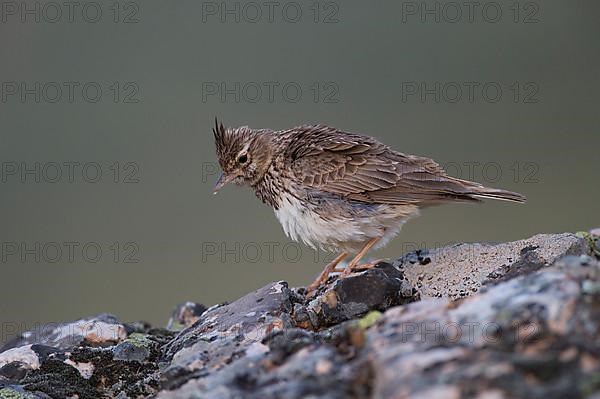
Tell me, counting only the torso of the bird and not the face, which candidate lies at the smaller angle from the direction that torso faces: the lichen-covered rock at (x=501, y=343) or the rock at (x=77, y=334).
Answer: the rock

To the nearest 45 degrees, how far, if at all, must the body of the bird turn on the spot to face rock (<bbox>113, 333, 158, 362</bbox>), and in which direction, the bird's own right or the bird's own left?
approximately 45° to the bird's own left

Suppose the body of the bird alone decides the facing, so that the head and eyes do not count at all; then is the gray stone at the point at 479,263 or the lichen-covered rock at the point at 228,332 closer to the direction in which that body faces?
the lichen-covered rock

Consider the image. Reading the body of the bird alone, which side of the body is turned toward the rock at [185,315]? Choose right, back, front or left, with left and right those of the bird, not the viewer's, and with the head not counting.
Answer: front

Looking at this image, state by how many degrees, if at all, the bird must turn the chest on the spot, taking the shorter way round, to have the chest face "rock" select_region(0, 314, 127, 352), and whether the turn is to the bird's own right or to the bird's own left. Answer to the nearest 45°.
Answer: approximately 45° to the bird's own left

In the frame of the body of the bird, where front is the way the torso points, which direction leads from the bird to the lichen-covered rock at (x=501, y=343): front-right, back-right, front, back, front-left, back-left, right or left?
left

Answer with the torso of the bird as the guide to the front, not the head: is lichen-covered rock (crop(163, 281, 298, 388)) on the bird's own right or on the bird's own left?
on the bird's own left

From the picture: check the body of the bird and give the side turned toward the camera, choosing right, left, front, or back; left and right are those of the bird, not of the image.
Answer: left

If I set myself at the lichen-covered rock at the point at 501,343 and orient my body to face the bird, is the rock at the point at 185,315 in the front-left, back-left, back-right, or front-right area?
front-left

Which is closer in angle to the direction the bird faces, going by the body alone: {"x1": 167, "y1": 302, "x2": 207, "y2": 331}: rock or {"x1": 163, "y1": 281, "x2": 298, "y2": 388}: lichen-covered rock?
the rock
